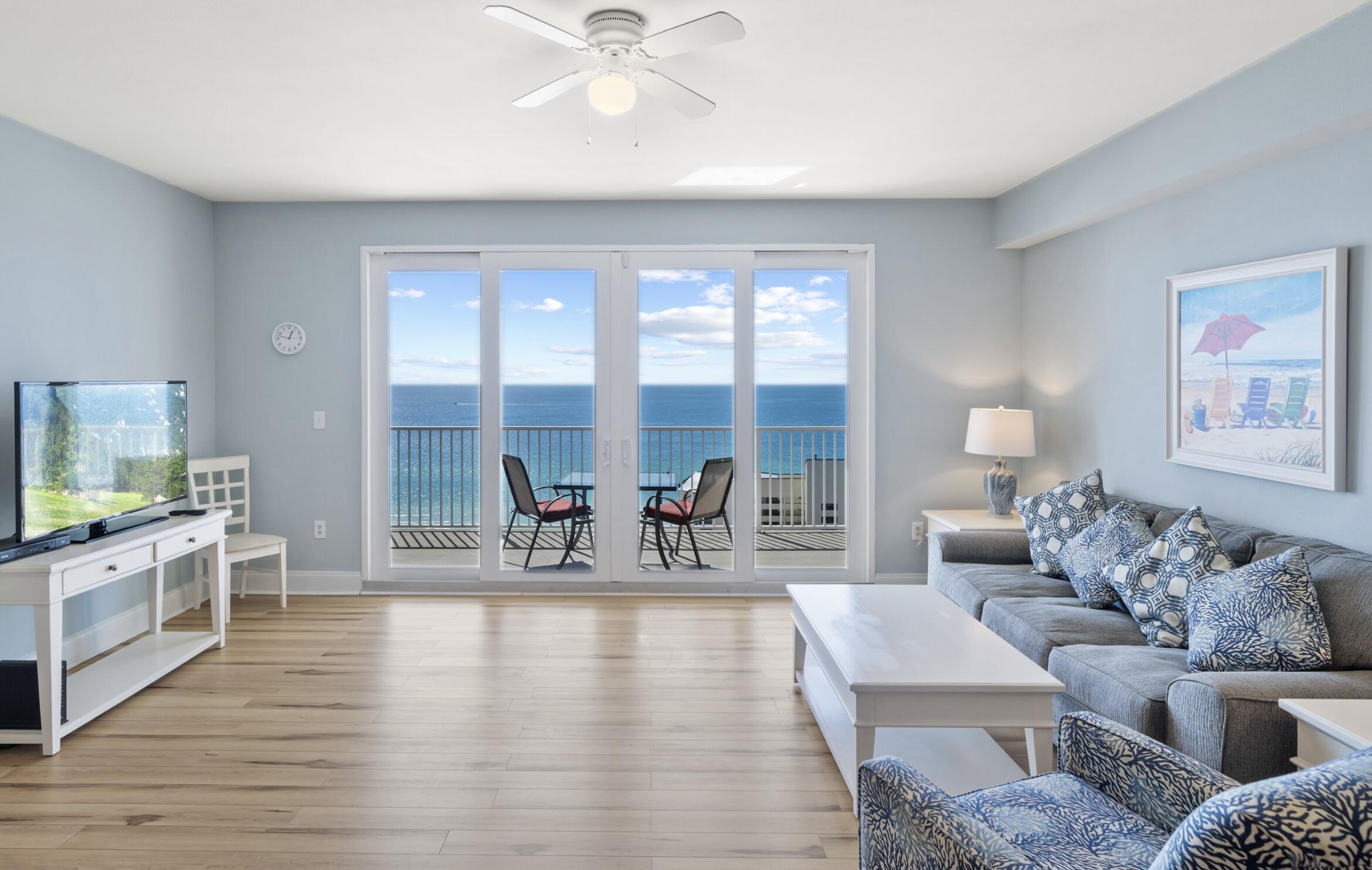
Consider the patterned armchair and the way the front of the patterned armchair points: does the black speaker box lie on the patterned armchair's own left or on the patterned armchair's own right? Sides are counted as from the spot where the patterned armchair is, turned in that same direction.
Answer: on the patterned armchair's own left

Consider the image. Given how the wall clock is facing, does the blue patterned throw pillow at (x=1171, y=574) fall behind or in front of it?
in front

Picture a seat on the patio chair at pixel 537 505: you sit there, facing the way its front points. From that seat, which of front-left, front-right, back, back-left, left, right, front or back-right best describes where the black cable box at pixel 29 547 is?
back

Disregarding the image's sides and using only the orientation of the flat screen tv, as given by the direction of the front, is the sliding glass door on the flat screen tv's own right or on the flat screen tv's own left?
on the flat screen tv's own left

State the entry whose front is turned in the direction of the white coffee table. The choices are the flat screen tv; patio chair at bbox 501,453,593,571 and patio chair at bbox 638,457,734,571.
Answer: the flat screen tv

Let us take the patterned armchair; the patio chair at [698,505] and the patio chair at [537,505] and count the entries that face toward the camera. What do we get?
0

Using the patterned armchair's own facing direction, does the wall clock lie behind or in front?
in front

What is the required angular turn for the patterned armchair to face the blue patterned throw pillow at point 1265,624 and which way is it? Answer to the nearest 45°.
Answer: approximately 45° to its right

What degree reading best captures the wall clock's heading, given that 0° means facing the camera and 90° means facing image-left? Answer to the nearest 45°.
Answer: approximately 0°

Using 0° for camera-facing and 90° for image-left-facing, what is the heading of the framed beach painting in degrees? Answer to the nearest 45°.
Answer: approximately 45°

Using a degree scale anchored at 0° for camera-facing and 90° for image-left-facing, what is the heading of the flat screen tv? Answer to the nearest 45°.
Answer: approximately 315°

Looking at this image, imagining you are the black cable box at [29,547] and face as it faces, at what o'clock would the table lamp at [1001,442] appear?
The table lamp is roughly at 11 o'clock from the black cable box.

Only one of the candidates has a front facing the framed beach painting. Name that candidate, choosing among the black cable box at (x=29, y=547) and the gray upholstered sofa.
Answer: the black cable box

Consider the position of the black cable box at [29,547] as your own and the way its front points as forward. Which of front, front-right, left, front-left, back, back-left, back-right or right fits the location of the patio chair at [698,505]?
front-left

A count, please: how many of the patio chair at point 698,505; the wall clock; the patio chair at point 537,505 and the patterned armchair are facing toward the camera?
1

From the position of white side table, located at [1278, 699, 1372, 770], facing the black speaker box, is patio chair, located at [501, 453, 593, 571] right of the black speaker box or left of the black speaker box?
right

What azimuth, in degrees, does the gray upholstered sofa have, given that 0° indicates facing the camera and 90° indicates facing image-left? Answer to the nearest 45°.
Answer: approximately 45°
